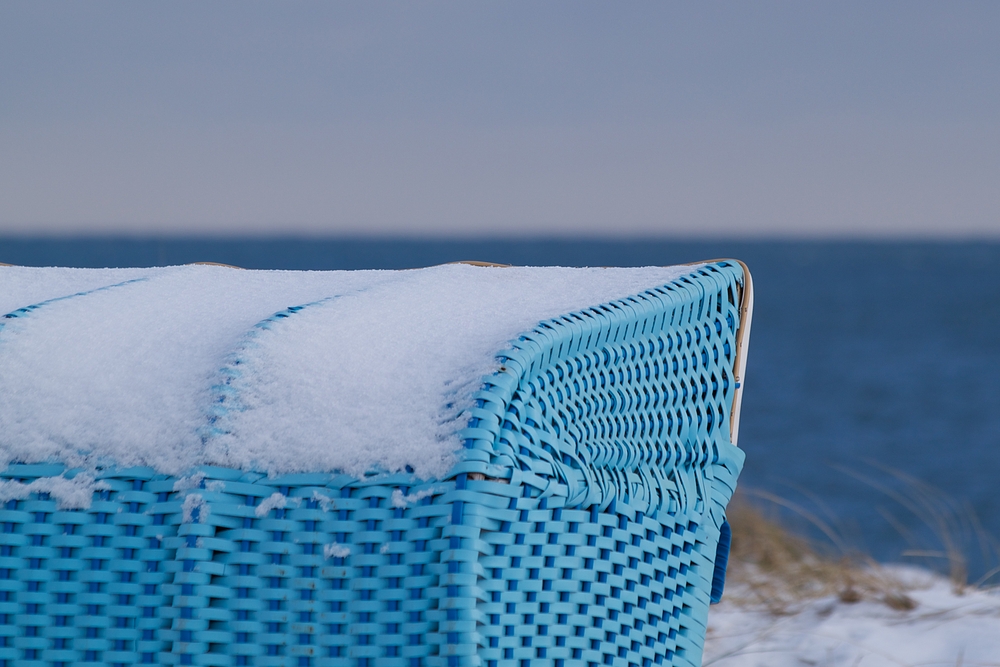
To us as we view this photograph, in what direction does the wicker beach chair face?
facing away from the viewer and to the right of the viewer
